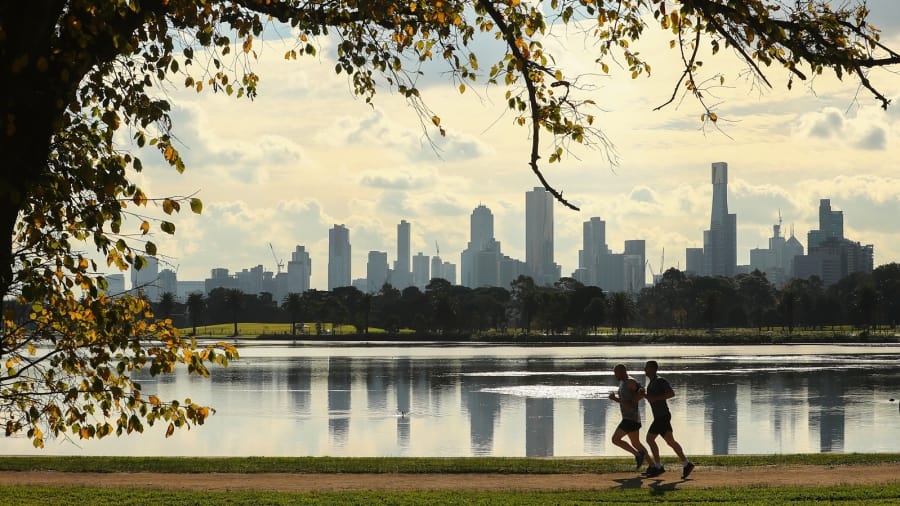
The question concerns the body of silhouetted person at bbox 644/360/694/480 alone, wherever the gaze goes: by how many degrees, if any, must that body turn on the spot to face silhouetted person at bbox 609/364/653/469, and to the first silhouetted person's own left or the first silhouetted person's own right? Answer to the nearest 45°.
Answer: approximately 45° to the first silhouetted person's own right

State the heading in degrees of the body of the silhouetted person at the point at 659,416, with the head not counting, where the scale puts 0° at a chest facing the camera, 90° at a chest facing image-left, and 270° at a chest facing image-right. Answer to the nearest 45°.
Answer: approximately 90°

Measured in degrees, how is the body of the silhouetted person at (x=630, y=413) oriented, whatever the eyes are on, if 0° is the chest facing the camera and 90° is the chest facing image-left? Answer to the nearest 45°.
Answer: approximately 90°

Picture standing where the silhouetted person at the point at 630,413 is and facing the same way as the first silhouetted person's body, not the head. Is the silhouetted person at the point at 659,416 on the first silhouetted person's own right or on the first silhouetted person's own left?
on the first silhouetted person's own left

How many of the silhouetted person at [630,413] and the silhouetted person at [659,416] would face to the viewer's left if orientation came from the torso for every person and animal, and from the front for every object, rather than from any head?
2
